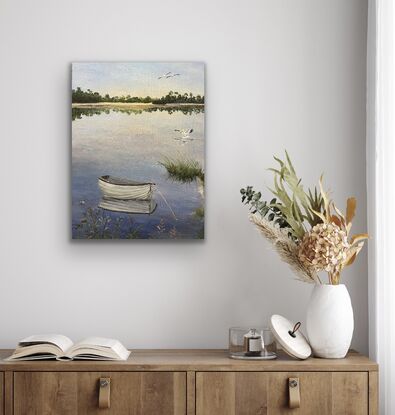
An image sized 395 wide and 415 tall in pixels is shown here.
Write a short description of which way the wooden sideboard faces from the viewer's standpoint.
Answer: facing the viewer
